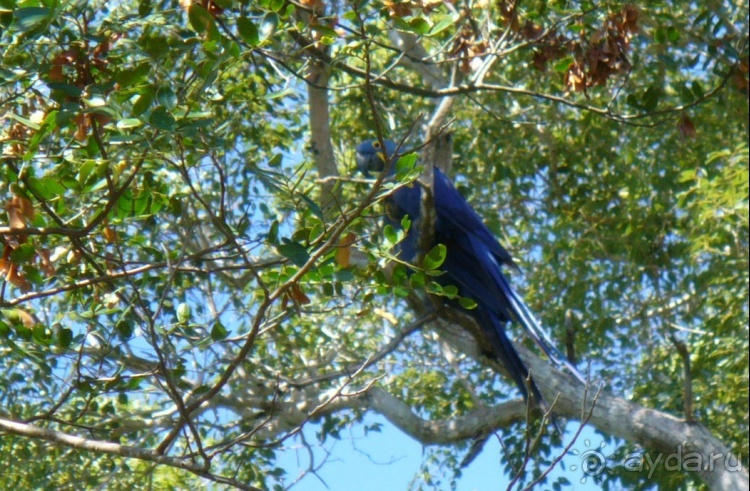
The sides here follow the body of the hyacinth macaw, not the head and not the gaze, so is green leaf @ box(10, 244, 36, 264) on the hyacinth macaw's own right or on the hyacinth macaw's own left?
on the hyacinth macaw's own left

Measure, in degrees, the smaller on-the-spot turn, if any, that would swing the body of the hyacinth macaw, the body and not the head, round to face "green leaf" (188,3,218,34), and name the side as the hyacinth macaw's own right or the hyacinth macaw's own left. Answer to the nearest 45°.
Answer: approximately 90° to the hyacinth macaw's own left

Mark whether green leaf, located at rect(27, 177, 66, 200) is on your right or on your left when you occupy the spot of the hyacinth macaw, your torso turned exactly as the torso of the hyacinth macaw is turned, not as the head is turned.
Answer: on your left

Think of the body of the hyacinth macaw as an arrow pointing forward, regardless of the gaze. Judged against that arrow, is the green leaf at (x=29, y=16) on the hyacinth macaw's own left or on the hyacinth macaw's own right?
on the hyacinth macaw's own left

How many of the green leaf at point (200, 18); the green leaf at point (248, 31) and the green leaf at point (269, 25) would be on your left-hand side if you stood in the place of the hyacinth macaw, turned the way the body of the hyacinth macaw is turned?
3

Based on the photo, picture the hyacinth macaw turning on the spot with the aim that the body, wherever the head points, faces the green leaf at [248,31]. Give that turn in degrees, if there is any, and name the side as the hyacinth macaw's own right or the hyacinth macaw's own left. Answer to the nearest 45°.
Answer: approximately 90° to the hyacinth macaw's own left

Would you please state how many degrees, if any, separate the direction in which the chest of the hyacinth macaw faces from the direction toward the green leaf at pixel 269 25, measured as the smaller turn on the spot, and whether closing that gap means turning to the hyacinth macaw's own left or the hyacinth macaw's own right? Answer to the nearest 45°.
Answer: approximately 90° to the hyacinth macaw's own left

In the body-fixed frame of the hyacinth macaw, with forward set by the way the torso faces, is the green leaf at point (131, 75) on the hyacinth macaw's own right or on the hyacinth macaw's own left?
on the hyacinth macaw's own left
